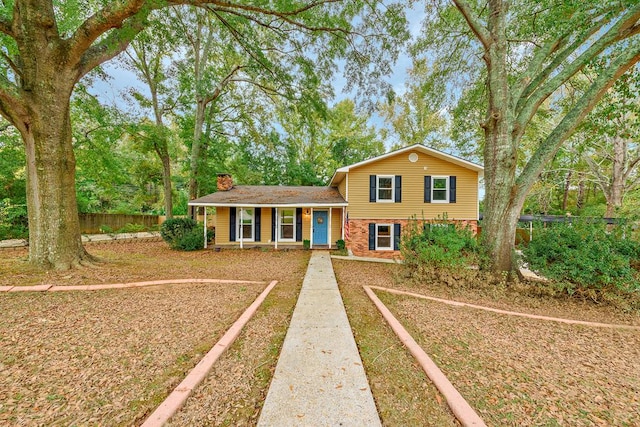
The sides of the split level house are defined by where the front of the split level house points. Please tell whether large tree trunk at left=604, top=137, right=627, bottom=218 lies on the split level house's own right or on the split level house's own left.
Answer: on the split level house's own left

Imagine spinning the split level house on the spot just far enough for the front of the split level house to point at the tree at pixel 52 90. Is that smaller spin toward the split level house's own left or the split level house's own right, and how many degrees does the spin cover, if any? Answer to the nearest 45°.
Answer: approximately 45° to the split level house's own right

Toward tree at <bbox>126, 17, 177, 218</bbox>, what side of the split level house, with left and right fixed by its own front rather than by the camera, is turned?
right

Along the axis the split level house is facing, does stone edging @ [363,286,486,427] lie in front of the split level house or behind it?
in front

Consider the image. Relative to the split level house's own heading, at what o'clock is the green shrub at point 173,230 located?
The green shrub is roughly at 3 o'clock from the split level house.

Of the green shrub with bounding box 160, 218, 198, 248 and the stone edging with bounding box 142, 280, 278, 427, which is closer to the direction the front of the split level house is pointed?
the stone edging

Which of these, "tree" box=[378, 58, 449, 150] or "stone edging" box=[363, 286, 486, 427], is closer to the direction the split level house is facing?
the stone edging

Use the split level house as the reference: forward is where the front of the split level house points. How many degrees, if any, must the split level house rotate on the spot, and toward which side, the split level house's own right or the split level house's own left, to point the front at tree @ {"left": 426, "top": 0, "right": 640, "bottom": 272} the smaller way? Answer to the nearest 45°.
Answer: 0° — it already faces it

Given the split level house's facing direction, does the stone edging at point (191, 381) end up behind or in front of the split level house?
in front

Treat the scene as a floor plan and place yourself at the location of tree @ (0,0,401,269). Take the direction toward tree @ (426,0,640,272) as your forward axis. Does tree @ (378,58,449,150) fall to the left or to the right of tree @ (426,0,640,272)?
left

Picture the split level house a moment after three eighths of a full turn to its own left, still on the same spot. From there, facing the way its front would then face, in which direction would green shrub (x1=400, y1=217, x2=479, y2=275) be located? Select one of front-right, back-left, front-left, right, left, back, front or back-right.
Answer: back-right

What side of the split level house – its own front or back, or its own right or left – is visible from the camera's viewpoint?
front

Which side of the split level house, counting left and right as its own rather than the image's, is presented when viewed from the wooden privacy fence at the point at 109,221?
right

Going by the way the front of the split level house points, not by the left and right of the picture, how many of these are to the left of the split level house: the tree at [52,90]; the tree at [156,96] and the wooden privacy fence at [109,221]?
0

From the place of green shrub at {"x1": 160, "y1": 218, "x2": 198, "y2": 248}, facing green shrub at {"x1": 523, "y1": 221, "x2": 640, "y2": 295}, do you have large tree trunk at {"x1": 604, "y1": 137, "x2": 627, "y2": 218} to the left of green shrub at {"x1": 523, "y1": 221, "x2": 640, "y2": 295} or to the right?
left

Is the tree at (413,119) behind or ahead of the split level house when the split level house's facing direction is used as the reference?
behind
